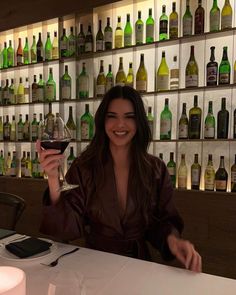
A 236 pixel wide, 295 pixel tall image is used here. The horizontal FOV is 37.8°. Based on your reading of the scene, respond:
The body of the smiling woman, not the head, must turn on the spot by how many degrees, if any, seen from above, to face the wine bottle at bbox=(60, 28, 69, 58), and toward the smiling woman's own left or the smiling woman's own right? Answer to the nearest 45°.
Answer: approximately 180°

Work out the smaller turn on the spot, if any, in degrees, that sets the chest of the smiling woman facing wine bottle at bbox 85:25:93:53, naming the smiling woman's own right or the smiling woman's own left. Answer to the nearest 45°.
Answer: approximately 180°

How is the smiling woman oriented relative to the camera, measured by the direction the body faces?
toward the camera

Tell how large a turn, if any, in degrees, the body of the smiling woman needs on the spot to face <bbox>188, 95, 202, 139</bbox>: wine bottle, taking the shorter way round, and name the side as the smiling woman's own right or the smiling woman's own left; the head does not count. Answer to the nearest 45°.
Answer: approximately 135° to the smiling woman's own left

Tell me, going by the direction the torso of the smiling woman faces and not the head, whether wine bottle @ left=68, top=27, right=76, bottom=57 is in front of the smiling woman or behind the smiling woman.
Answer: behind

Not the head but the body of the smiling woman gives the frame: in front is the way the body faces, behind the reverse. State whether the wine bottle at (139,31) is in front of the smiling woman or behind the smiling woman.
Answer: behind

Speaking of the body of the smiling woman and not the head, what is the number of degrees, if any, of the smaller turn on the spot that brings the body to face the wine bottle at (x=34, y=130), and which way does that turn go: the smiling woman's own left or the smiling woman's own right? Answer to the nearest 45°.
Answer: approximately 135° to the smiling woman's own right

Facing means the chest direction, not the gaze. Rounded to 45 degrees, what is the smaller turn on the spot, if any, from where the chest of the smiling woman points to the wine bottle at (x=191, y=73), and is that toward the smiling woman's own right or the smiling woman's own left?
approximately 135° to the smiling woman's own left

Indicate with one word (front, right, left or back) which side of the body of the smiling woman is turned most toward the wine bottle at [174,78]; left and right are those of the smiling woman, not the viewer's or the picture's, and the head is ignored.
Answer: back

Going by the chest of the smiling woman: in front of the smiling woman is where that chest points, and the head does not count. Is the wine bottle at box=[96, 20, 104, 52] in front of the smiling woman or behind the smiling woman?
behind

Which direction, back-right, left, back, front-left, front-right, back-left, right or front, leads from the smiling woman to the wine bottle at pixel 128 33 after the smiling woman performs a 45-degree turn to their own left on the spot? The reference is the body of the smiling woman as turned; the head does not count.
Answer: back-left

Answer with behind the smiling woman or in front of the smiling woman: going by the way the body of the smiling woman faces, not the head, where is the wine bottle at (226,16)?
behind
